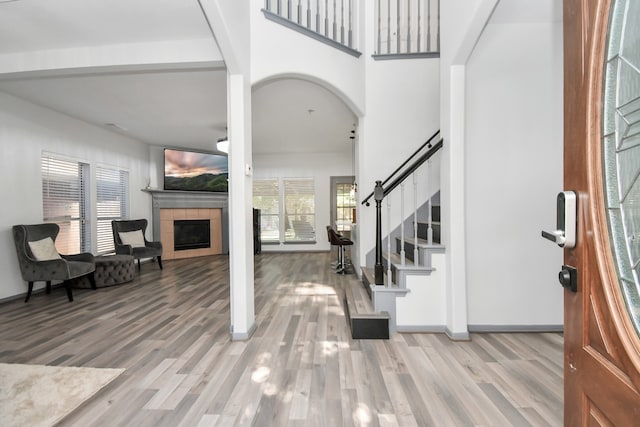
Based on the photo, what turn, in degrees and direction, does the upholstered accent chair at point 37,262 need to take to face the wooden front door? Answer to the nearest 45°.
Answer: approximately 45° to its right

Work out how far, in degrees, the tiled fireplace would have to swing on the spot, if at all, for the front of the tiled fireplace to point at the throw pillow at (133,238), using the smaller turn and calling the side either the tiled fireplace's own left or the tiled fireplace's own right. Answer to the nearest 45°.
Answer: approximately 90° to the tiled fireplace's own right

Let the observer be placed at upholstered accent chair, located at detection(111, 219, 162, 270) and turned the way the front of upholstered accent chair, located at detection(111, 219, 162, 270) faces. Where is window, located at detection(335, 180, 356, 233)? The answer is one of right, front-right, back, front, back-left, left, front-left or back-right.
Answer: front-left

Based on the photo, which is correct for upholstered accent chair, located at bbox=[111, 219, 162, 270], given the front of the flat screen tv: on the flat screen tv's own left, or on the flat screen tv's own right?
on the flat screen tv's own right

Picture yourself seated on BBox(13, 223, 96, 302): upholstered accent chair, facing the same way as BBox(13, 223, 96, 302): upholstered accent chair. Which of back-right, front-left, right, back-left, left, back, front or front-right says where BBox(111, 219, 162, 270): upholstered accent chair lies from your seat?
left

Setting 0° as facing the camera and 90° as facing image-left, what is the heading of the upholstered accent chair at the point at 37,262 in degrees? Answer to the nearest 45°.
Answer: approximately 315°

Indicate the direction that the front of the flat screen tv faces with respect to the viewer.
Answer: facing the viewer and to the right of the viewer

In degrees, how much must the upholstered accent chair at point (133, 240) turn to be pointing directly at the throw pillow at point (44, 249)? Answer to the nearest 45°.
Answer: approximately 90° to its right

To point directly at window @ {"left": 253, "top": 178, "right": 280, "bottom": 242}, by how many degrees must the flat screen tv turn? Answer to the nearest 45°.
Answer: approximately 45° to its left

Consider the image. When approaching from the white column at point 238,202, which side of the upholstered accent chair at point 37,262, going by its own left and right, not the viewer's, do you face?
front

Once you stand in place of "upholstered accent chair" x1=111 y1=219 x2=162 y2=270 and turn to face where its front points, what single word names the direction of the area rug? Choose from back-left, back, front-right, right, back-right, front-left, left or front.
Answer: front-right

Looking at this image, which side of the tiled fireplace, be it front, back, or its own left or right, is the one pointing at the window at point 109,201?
right
